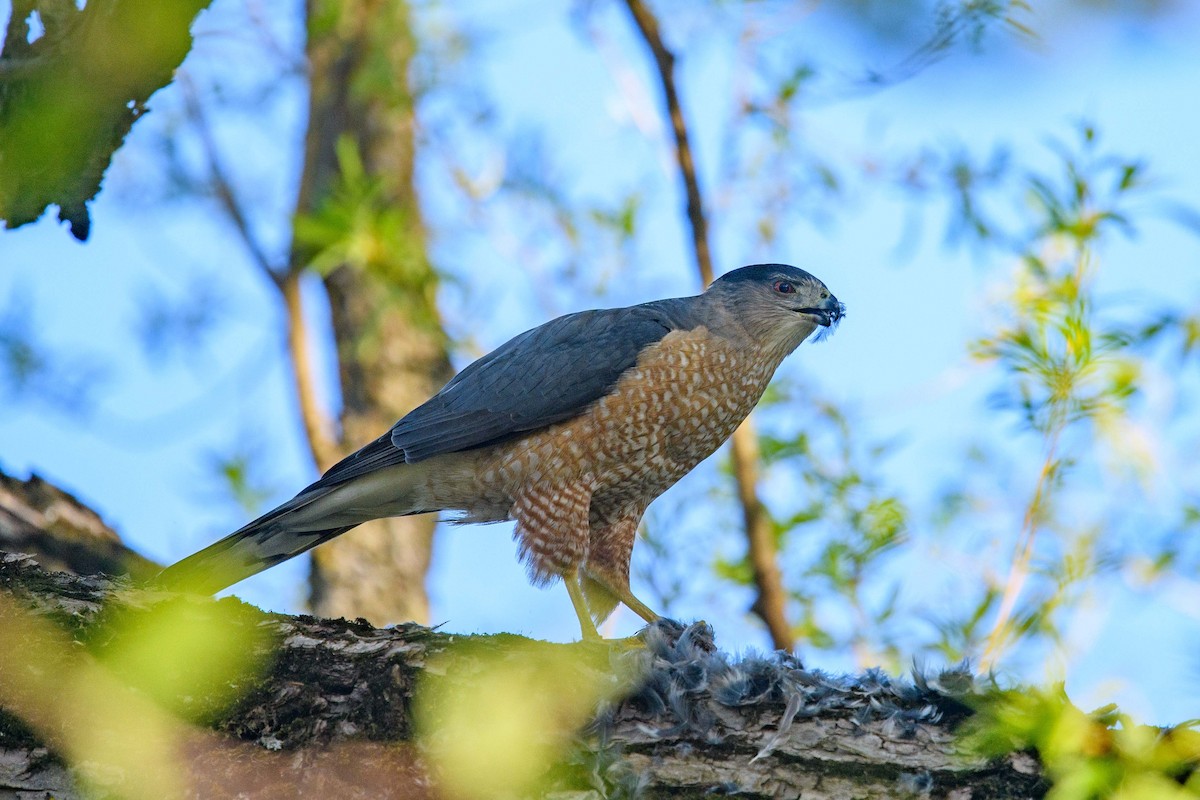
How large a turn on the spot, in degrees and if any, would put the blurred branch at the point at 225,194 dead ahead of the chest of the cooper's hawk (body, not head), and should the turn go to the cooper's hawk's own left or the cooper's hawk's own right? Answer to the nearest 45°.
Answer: approximately 135° to the cooper's hawk's own left

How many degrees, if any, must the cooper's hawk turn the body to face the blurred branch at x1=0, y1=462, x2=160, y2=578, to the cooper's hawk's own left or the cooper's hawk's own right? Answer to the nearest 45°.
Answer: approximately 180°

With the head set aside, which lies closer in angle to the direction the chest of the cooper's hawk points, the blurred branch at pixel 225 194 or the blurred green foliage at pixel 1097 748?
the blurred green foliage

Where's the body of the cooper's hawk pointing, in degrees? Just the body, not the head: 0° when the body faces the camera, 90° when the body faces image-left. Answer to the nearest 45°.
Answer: approximately 270°
